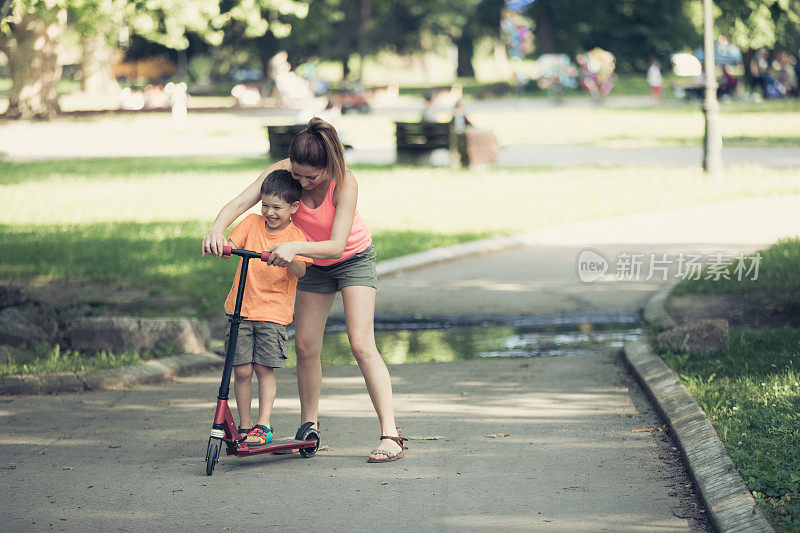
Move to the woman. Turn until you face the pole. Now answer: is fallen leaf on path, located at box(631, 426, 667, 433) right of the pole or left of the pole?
right

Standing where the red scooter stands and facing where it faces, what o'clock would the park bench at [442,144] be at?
The park bench is roughly at 5 o'clock from the red scooter.

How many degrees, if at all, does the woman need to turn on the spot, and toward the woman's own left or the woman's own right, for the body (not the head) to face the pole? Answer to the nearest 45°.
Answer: approximately 180°

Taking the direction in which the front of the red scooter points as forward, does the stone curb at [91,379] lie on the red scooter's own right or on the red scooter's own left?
on the red scooter's own right

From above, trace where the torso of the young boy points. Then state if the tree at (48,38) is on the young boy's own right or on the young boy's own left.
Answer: on the young boy's own right

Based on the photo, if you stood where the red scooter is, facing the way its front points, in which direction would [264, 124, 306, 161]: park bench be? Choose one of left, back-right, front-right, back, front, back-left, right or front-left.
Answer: back-right

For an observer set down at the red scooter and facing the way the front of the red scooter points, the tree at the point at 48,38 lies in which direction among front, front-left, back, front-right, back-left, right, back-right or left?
back-right

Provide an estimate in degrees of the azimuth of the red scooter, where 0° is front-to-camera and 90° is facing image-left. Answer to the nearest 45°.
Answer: approximately 45°

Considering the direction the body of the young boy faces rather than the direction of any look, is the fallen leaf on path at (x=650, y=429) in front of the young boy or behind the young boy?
behind

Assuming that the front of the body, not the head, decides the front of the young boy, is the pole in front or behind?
behind

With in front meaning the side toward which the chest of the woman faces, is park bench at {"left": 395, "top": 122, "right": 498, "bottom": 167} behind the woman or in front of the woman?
behind

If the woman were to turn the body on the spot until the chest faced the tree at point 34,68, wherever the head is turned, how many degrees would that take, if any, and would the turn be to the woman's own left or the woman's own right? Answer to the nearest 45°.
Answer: approximately 135° to the woman's own right
